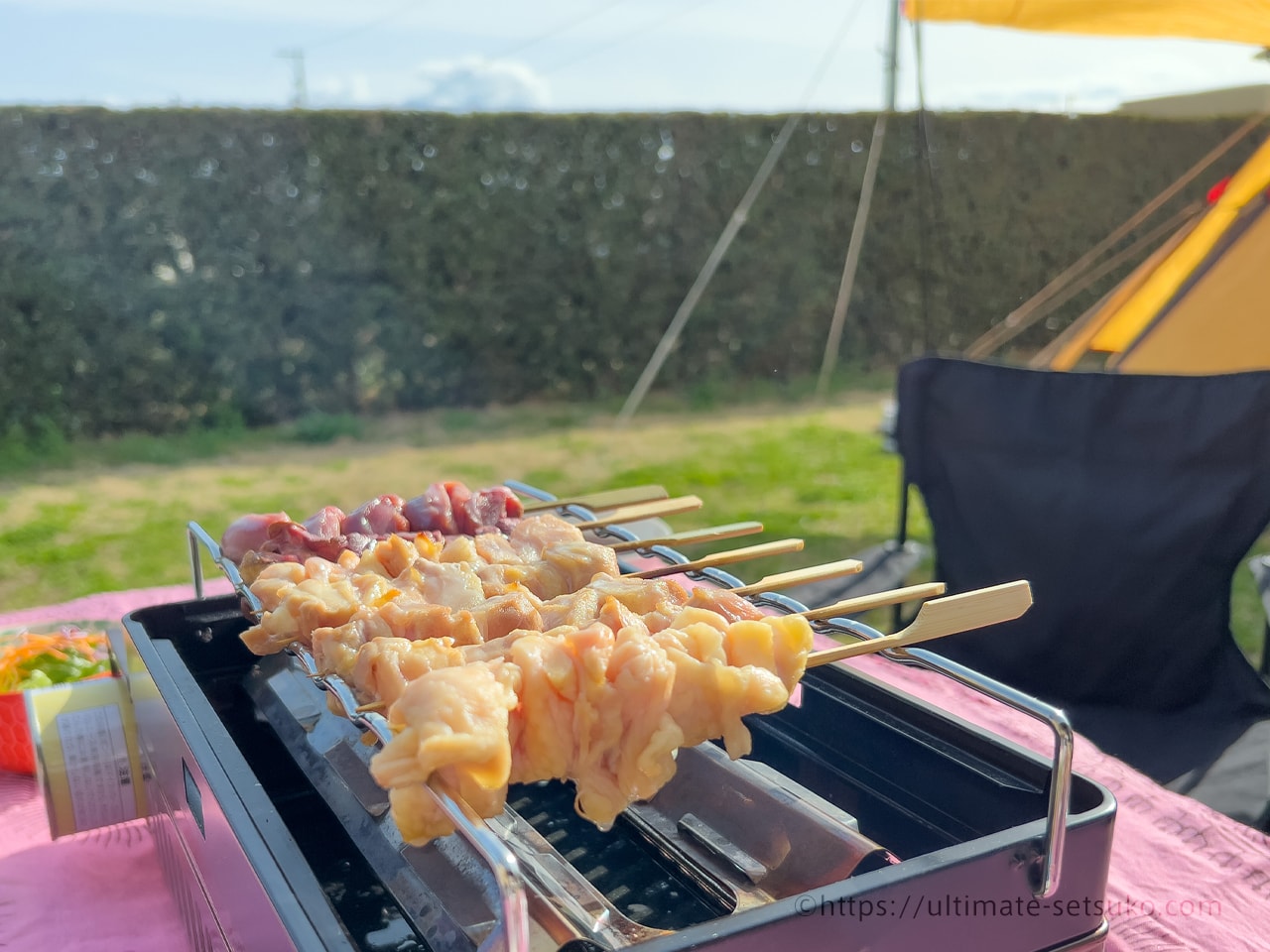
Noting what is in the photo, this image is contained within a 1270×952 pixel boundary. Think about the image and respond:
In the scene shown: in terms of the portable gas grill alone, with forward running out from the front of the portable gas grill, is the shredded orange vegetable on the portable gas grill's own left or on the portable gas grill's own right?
on the portable gas grill's own right

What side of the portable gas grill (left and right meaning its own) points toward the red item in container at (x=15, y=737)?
right

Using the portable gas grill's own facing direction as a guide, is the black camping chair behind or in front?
behind

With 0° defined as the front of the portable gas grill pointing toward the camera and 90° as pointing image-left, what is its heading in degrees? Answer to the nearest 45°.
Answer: approximately 45°
